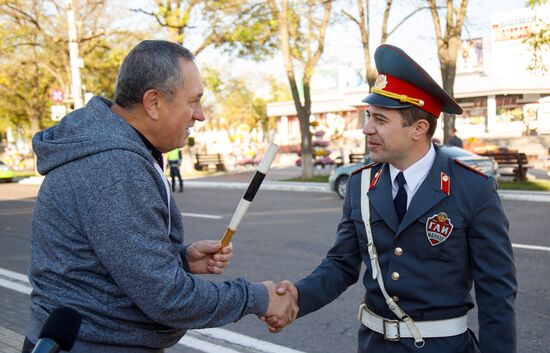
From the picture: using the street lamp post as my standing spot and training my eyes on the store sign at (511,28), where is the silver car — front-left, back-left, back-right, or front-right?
front-right

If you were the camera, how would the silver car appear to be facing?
facing to the left of the viewer

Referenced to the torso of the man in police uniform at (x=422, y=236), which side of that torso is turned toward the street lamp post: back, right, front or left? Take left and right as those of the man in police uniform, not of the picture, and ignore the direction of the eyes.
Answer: right

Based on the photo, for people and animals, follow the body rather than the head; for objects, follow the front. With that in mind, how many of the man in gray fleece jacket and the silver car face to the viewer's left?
1

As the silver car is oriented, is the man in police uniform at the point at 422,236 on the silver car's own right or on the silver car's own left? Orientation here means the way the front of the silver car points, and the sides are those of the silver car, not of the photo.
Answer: on the silver car's own left

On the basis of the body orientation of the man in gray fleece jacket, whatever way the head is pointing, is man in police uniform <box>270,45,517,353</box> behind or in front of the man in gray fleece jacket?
in front

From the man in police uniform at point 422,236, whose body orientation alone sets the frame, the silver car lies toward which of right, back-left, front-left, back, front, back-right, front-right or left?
back-right

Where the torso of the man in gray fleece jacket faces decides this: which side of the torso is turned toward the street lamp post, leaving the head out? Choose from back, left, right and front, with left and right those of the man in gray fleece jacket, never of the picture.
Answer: left

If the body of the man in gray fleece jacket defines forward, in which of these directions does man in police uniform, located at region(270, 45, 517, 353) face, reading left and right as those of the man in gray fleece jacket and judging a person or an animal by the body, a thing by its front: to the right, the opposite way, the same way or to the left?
the opposite way

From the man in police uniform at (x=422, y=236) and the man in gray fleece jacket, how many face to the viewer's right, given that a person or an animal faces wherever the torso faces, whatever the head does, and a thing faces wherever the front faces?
1

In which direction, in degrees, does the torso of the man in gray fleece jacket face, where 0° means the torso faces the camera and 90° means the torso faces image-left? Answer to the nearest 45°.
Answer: approximately 270°

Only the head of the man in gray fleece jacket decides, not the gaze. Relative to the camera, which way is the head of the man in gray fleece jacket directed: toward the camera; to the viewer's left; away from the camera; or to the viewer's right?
to the viewer's right

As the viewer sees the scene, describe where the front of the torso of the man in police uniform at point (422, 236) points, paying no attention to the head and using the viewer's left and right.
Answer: facing the viewer and to the left of the viewer

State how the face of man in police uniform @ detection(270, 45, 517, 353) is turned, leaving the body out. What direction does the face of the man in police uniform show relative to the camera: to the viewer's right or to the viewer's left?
to the viewer's left

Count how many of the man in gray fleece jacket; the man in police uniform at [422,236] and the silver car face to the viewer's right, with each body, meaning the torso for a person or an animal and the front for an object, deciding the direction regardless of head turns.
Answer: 1
